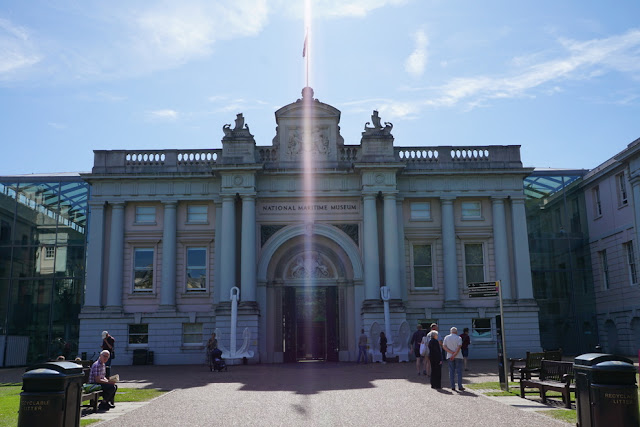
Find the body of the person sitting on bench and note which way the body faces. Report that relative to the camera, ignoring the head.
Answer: to the viewer's right

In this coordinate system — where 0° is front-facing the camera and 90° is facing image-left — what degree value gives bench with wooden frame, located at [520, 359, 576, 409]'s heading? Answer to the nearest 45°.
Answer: approximately 45°

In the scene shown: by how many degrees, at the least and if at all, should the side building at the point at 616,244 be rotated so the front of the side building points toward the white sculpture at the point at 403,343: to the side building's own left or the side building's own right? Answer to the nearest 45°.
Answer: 0° — it already faces it

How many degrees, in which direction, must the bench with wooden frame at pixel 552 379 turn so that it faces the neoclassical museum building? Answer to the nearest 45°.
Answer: approximately 90° to its right

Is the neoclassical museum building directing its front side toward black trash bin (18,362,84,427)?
yes

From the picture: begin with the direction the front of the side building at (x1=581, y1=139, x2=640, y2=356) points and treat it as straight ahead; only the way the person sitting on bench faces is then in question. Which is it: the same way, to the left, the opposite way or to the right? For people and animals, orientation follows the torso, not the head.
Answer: the opposite way

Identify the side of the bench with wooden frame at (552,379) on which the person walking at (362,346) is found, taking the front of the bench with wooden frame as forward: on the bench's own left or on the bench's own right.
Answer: on the bench's own right

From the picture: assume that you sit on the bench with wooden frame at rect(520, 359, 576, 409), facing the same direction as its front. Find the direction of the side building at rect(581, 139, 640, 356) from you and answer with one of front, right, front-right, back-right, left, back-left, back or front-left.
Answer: back-right
